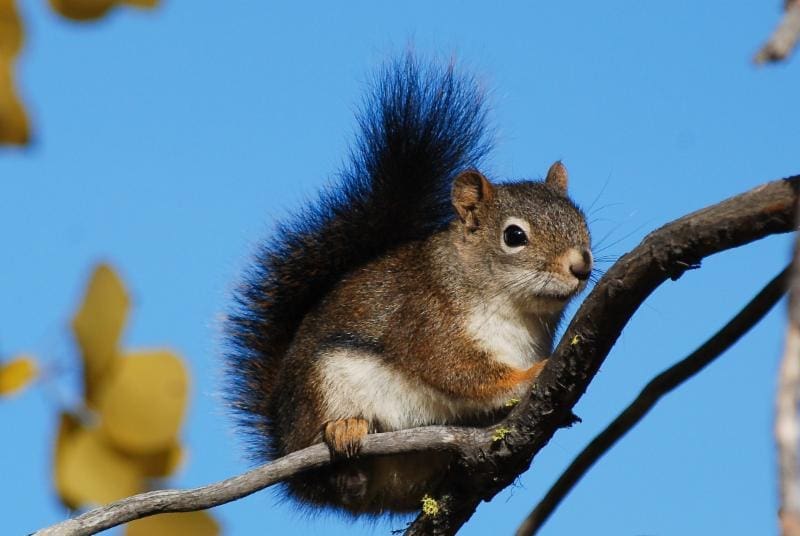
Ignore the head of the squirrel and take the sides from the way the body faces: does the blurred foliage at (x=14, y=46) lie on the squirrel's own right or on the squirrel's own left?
on the squirrel's own right

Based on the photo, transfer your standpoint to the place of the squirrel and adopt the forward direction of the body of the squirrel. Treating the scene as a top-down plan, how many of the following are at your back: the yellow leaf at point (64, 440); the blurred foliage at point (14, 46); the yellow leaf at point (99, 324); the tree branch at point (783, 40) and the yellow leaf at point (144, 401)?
4

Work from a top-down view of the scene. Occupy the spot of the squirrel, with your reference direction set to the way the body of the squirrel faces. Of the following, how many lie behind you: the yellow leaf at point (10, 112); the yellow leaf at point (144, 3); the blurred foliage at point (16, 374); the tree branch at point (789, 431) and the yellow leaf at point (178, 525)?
4

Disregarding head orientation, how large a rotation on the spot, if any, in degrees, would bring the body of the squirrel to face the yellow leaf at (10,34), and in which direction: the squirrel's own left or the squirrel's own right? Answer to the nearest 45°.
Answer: approximately 135° to the squirrel's own right

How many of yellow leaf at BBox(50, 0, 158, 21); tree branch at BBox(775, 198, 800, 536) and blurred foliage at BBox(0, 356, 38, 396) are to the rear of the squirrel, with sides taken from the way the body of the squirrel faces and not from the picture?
2

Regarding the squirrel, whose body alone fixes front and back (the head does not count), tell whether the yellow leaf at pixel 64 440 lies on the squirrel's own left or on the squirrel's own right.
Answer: on the squirrel's own right
